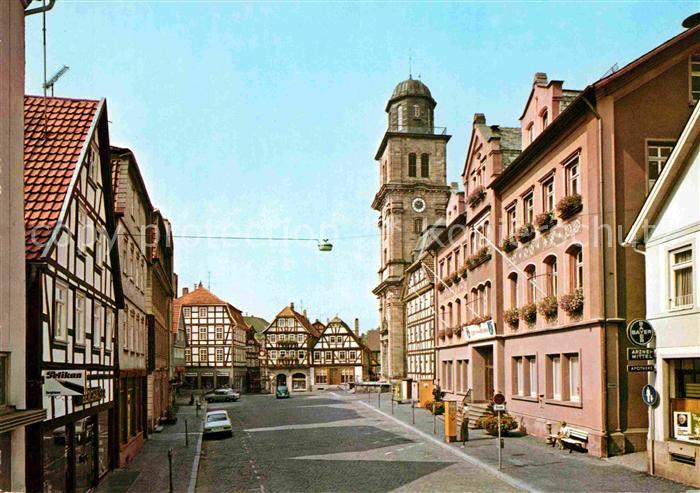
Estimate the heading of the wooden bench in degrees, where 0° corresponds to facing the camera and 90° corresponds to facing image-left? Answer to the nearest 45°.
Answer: approximately 45°

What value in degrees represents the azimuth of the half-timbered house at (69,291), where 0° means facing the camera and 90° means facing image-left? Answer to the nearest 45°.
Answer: approximately 315°

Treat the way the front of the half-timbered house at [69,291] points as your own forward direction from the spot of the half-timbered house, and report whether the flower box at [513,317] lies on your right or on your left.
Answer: on your left

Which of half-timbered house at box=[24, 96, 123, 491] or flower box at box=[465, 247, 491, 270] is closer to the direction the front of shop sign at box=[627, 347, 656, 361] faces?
the half-timbered house

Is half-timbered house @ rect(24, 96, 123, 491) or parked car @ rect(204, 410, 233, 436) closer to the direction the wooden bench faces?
the half-timbered house

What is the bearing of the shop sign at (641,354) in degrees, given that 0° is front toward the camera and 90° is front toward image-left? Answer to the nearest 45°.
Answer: approximately 0°

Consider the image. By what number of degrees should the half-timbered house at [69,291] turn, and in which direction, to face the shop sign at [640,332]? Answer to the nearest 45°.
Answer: approximately 45° to its left

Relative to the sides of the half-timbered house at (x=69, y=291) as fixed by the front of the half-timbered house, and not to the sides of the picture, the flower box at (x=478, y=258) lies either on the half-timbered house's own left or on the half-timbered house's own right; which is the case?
on the half-timbered house's own left

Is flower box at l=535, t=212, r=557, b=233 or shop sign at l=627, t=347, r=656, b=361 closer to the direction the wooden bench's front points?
the shop sign

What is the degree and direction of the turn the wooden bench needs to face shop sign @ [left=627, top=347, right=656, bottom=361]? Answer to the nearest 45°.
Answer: approximately 45° to its left
